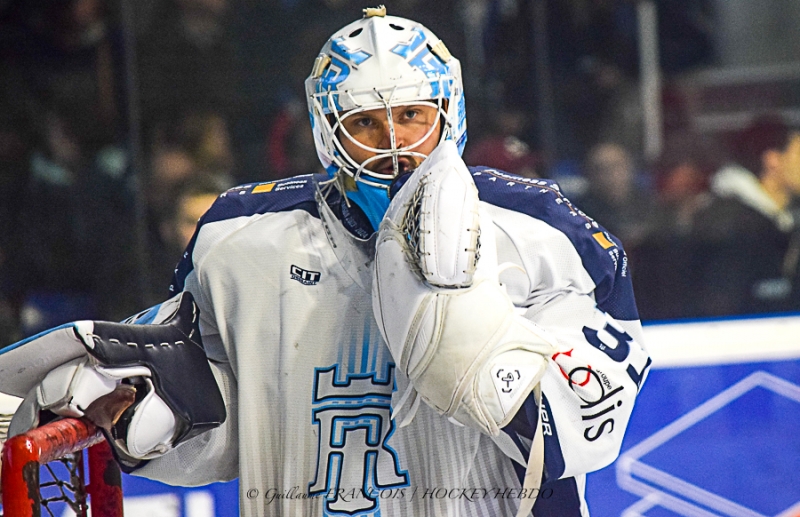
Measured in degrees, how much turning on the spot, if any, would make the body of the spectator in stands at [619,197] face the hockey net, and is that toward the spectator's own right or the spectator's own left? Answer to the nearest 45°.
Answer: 0° — they already face it

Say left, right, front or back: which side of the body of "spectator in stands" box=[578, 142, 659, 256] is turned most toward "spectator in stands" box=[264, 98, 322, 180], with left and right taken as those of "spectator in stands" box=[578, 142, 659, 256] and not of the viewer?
right

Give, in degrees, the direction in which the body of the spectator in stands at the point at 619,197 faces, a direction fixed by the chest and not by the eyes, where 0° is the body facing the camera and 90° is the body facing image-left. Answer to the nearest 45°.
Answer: approximately 0°

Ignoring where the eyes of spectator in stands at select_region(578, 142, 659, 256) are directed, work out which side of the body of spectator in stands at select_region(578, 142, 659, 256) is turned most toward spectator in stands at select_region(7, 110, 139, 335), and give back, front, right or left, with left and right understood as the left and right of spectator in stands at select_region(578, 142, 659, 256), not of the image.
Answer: right

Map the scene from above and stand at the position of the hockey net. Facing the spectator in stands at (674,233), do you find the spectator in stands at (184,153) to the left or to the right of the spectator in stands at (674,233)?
left
